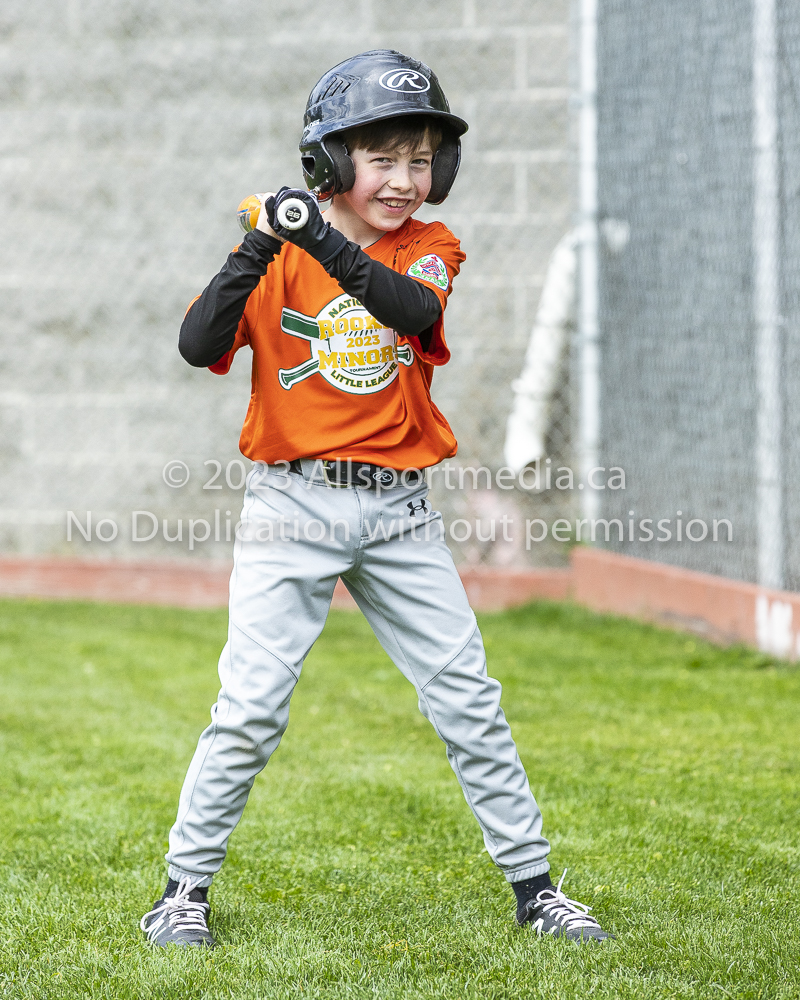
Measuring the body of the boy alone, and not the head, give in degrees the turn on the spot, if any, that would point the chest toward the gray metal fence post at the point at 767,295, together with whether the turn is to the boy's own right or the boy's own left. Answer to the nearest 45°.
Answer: approximately 135° to the boy's own left

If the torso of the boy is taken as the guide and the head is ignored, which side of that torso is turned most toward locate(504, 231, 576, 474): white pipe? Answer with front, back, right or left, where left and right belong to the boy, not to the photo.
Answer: back

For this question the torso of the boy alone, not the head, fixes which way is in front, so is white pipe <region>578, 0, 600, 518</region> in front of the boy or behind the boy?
behind

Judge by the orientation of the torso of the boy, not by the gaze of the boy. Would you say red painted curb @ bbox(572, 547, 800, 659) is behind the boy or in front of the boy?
behind

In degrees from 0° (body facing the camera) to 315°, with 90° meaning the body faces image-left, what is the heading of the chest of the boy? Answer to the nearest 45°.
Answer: approximately 0°

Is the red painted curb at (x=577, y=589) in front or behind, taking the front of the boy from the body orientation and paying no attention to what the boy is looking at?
behind
